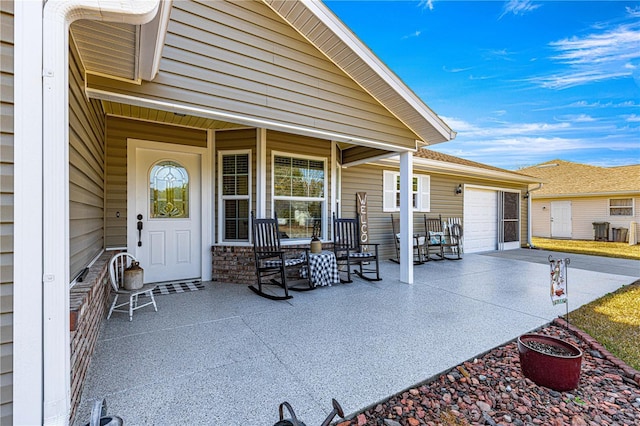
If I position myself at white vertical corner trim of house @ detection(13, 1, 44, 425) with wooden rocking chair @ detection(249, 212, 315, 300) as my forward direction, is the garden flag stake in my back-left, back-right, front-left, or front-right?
front-right

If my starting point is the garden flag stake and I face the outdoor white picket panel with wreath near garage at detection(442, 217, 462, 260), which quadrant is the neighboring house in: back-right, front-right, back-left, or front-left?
front-right

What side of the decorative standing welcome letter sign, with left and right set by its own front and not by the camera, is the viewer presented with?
front

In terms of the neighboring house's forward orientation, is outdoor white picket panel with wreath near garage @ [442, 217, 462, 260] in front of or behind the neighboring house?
in front

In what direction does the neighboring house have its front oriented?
toward the camera

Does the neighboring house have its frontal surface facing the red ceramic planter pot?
yes

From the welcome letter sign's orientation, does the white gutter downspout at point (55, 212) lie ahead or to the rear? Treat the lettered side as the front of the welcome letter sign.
ahead

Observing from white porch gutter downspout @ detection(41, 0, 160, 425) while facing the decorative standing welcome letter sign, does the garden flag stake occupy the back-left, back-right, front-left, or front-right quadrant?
front-right

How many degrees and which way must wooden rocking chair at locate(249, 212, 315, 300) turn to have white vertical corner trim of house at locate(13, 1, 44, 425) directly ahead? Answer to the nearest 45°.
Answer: approximately 45° to its right

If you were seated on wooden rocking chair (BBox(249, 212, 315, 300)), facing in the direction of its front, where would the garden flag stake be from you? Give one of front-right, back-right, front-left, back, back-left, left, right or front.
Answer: front

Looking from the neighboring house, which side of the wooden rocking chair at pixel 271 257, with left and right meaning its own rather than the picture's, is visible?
left

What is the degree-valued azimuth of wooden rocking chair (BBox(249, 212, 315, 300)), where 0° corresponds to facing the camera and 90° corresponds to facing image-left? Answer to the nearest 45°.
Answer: approximately 315°

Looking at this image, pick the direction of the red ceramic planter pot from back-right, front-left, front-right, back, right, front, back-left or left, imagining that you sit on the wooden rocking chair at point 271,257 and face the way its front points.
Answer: front

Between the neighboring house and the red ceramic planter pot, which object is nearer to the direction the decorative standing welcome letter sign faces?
the red ceramic planter pot
